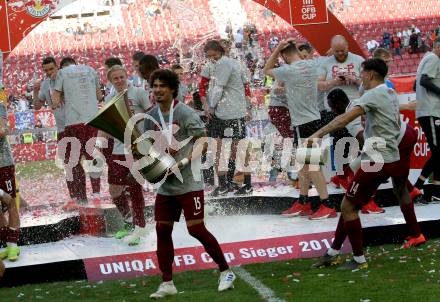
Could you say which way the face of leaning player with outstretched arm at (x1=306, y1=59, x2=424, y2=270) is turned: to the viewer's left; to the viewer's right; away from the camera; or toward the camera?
to the viewer's left

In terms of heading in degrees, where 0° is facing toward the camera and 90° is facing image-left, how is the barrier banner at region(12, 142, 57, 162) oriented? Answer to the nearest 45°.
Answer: approximately 0°

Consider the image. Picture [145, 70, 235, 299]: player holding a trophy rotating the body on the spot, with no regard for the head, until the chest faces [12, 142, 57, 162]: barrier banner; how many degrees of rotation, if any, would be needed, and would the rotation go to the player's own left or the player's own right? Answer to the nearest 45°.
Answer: approximately 135° to the player's own right

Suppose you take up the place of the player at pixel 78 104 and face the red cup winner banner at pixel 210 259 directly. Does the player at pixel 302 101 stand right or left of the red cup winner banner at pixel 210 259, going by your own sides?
left

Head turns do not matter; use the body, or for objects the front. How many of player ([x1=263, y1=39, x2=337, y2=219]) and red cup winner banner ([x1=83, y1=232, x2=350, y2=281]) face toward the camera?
1

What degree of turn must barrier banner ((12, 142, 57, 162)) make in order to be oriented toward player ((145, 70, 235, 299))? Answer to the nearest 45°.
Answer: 0° — it already faces them

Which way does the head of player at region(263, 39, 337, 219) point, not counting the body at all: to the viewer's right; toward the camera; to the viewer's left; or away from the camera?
away from the camera
